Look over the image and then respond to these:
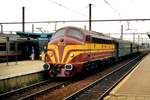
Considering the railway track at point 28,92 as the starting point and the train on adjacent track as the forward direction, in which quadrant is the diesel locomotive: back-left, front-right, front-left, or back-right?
front-right

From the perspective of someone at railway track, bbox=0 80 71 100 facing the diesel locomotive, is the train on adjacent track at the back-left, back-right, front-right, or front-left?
front-left

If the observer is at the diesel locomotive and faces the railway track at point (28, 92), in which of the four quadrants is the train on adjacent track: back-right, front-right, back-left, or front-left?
back-right

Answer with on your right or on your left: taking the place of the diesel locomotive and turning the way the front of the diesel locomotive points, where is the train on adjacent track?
on your right

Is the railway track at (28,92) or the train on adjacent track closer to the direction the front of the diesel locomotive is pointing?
the railway track

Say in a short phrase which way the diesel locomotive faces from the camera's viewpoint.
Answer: facing the viewer and to the left of the viewer

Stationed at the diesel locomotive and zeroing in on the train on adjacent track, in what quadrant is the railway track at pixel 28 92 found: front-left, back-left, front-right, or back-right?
back-left
